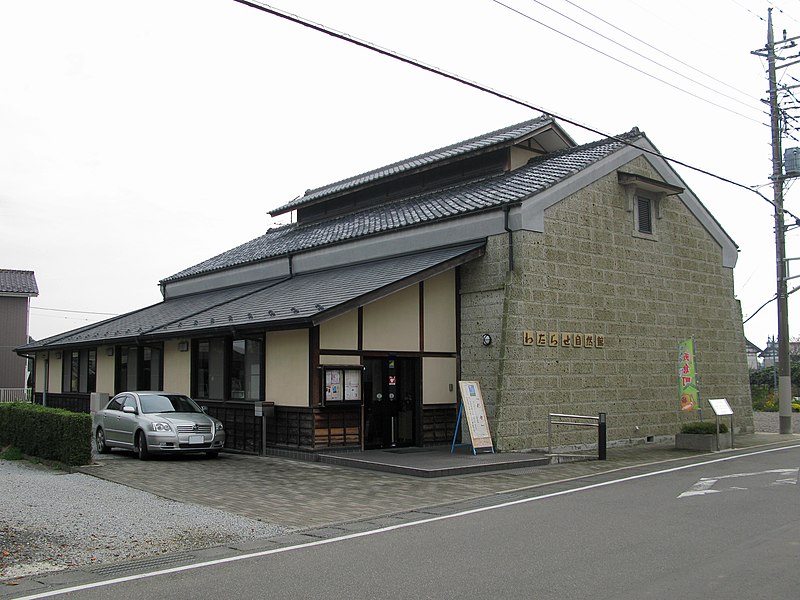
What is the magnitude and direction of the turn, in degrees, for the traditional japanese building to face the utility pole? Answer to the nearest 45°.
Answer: approximately 90° to its left

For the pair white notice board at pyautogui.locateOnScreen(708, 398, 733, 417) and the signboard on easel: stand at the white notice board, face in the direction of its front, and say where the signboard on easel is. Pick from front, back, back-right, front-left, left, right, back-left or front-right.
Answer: right

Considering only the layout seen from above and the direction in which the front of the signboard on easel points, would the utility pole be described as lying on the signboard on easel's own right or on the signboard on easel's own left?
on the signboard on easel's own left

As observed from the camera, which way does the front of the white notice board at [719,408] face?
facing the viewer and to the right of the viewer

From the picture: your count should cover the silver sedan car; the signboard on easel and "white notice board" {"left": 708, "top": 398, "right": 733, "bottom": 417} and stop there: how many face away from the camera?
0

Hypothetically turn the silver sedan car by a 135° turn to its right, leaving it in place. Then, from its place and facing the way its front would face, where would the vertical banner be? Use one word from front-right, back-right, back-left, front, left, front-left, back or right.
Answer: back

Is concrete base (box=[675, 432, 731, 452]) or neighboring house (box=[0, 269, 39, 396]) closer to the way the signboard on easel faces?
the concrete base
